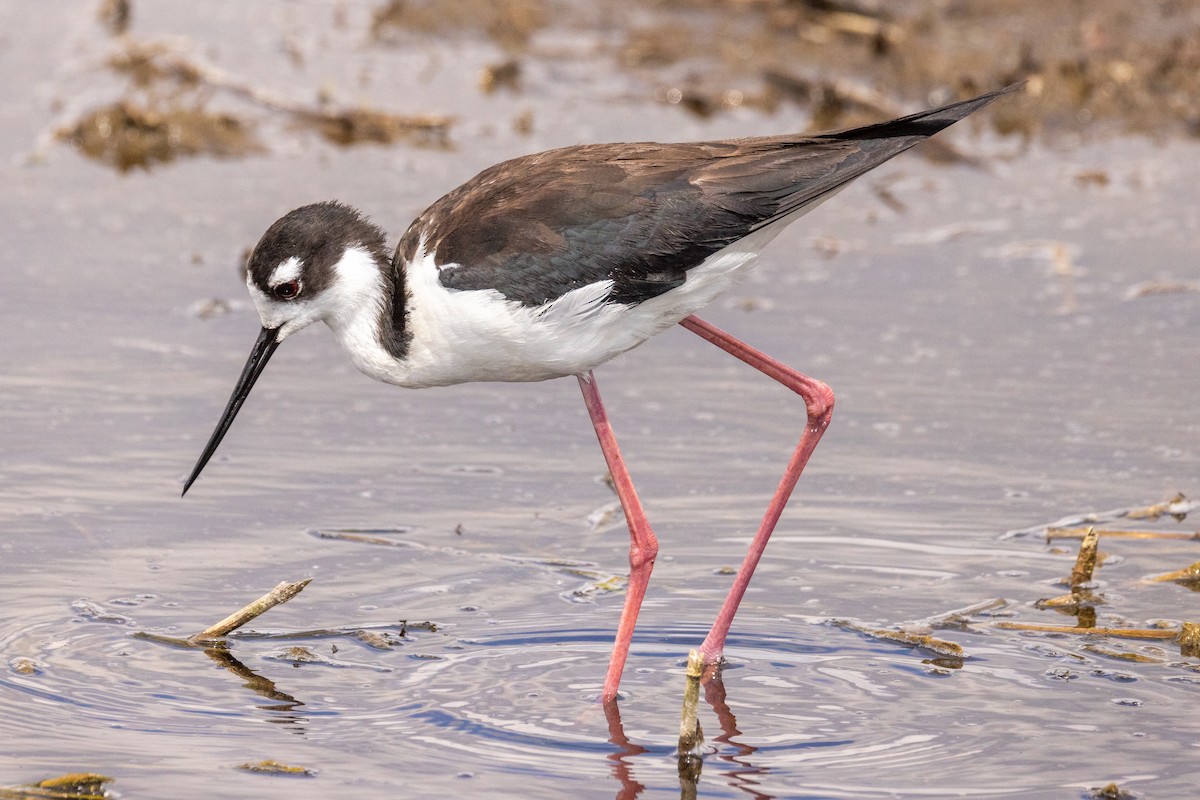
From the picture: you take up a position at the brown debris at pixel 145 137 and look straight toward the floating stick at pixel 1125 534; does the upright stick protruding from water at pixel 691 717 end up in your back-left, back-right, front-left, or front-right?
front-right

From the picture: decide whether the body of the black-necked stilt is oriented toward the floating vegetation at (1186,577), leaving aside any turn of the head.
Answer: no

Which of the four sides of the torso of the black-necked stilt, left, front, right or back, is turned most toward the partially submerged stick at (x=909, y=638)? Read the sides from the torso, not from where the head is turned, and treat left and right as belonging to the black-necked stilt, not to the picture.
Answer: back

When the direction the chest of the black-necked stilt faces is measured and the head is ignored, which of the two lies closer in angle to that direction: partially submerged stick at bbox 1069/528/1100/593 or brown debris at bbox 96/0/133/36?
the brown debris

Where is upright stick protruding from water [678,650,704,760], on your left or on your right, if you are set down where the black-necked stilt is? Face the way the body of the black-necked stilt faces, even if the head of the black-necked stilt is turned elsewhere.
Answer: on your left

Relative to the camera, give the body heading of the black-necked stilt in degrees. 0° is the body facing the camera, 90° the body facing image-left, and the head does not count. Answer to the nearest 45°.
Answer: approximately 90°

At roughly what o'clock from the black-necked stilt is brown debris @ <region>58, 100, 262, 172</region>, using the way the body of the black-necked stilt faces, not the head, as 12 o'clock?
The brown debris is roughly at 2 o'clock from the black-necked stilt.

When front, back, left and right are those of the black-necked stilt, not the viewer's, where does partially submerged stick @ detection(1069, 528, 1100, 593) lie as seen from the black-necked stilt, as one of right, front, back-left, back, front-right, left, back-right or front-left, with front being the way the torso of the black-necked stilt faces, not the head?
back

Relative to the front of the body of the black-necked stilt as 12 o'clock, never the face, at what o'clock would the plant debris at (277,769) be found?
The plant debris is roughly at 10 o'clock from the black-necked stilt.

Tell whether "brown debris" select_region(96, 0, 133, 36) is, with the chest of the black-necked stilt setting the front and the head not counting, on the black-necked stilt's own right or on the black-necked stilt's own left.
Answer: on the black-necked stilt's own right

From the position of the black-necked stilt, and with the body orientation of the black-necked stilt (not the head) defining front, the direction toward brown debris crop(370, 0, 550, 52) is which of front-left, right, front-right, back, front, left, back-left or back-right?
right

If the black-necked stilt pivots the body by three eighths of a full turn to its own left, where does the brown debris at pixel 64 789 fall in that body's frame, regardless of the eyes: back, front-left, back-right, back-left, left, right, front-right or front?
right

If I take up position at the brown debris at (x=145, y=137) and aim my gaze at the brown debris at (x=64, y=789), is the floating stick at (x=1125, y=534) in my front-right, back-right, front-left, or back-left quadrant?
front-left

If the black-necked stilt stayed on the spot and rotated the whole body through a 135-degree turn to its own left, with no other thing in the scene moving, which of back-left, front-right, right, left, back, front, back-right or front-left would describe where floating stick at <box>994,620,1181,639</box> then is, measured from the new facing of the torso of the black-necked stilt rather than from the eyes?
front-left

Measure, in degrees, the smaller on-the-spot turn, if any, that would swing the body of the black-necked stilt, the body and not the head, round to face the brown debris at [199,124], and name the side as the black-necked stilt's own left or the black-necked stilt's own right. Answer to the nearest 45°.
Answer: approximately 45° to the black-necked stilt's own right
